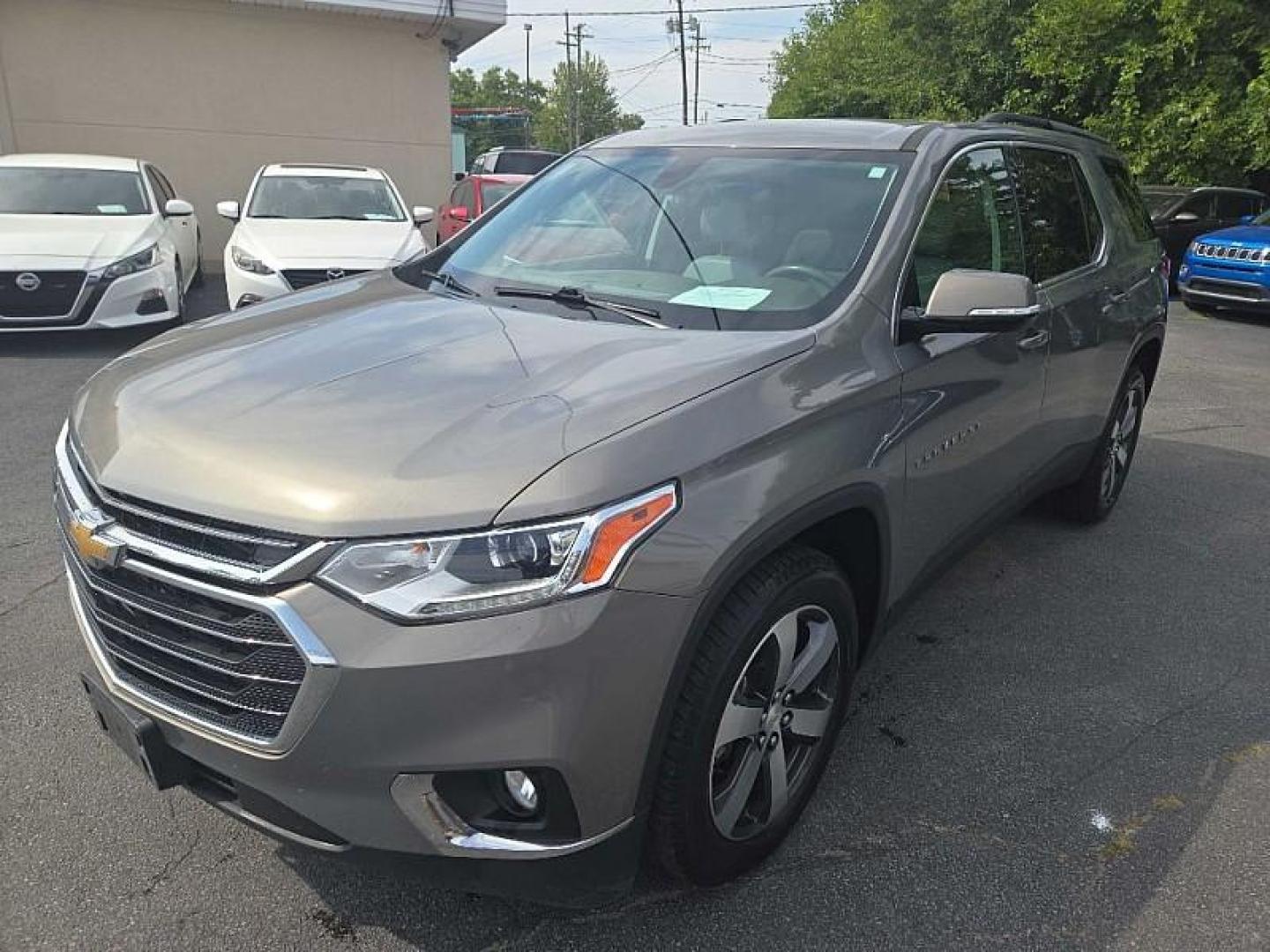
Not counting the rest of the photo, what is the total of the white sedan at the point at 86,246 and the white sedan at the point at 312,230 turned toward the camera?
2

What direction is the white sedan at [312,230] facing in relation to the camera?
toward the camera

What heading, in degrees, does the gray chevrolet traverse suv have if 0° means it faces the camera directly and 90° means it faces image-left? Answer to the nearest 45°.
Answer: approximately 45°

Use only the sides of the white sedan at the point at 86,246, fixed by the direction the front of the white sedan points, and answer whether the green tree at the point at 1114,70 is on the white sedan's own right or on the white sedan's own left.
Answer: on the white sedan's own left

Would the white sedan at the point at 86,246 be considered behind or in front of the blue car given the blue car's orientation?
in front

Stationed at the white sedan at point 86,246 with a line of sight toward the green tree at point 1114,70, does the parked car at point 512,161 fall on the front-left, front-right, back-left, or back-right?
front-left

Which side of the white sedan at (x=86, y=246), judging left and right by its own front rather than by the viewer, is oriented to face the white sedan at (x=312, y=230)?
left

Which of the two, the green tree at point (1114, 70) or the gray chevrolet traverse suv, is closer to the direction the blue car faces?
the gray chevrolet traverse suv

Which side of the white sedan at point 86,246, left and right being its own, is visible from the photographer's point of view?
front

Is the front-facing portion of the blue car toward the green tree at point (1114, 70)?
no

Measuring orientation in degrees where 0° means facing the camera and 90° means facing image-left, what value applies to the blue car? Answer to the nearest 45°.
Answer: approximately 45°

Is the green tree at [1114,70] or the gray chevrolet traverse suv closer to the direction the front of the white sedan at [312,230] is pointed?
the gray chevrolet traverse suv
